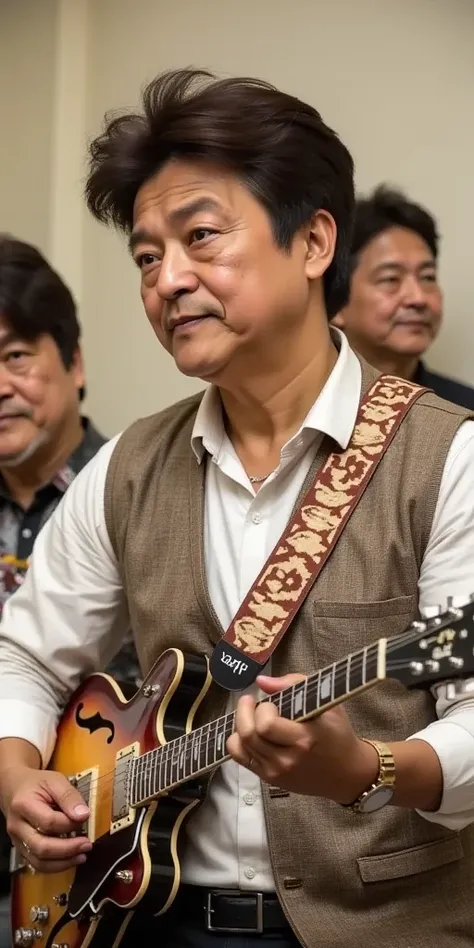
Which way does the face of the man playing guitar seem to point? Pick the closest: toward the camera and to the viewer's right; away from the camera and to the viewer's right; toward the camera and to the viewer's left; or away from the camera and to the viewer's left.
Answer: toward the camera and to the viewer's left

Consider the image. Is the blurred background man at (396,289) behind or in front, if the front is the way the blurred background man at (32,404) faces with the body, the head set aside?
behind

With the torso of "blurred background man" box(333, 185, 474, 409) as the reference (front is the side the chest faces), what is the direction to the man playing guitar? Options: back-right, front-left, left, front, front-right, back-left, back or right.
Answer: front-right

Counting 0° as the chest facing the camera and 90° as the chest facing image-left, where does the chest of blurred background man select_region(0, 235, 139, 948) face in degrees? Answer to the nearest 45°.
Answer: approximately 45°

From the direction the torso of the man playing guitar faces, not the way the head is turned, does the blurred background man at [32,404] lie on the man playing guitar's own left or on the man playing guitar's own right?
on the man playing guitar's own right

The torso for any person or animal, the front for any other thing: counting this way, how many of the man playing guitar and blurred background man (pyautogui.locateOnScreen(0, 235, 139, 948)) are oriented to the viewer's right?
0

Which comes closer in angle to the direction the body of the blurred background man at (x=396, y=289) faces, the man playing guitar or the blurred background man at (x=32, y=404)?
the man playing guitar

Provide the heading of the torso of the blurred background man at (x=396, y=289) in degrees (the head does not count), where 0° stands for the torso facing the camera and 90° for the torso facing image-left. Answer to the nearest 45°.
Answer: approximately 315°

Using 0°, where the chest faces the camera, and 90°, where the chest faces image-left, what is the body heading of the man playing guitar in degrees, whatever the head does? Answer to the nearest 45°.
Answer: approximately 45°

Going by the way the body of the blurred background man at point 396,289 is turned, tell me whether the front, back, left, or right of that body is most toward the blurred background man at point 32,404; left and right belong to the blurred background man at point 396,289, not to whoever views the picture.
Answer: right
